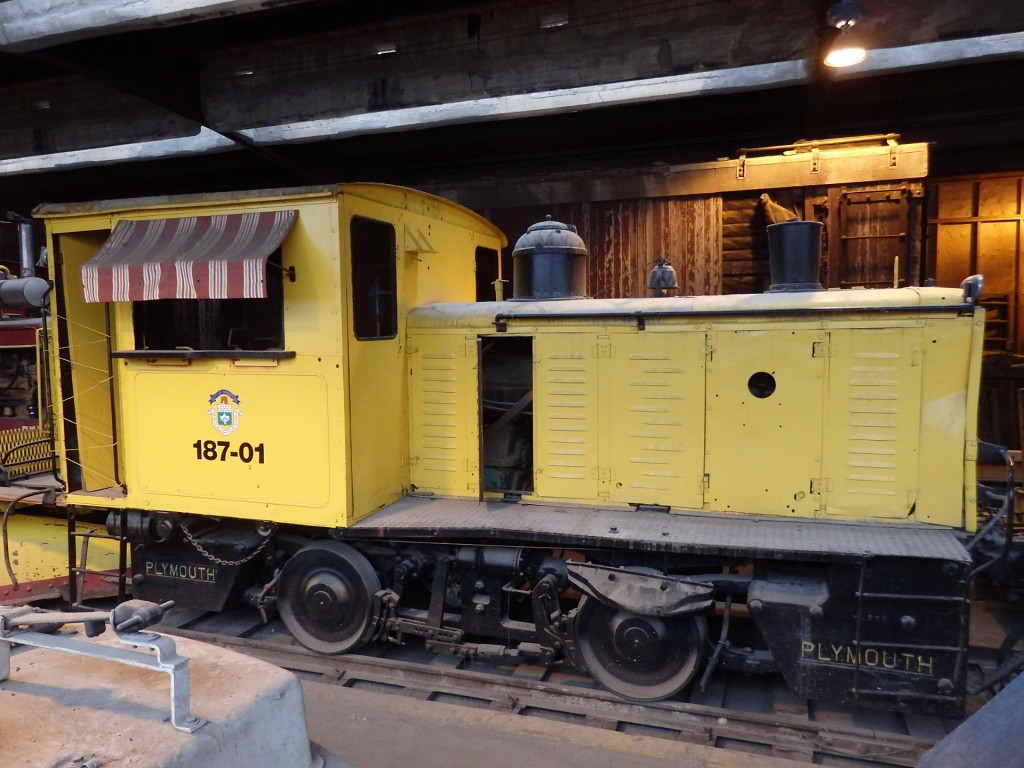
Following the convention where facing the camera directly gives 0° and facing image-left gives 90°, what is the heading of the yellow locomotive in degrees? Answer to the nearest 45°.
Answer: approximately 315°

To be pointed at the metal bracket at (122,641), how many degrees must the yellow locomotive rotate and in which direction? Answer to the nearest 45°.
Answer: approximately 90° to its right
